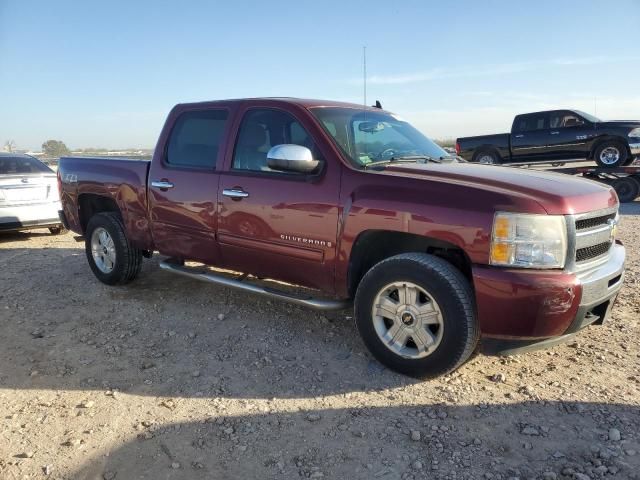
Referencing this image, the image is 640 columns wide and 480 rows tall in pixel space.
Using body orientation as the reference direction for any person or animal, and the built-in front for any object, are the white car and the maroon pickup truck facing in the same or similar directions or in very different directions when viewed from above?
very different directions

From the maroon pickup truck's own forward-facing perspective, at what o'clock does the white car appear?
The white car is roughly at 6 o'clock from the maroon pickup truck.

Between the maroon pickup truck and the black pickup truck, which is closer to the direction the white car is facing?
the black pickup truck

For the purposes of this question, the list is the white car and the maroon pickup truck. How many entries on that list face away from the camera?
1

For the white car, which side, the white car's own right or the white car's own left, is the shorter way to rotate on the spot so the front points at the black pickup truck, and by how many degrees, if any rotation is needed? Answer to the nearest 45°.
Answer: approximately 90° to the white car's own right

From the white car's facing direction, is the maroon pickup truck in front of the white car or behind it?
behind

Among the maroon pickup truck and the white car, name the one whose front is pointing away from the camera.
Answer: the white car

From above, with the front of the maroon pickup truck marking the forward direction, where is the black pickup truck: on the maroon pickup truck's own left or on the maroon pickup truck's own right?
on the maroon pickup truck's own left

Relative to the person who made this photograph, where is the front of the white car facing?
facing away from the viewer

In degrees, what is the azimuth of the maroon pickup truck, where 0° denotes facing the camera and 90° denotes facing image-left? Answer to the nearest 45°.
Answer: approximately 315°
